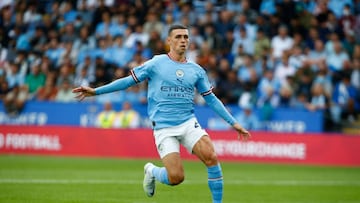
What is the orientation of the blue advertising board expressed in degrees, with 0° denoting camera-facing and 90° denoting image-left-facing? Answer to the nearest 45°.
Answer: approximately 0°

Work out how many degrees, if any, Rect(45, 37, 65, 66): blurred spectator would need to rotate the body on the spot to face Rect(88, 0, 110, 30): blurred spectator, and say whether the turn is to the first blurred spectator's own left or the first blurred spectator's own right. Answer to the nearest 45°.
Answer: approximately 90° to the first blurred spectator's own left

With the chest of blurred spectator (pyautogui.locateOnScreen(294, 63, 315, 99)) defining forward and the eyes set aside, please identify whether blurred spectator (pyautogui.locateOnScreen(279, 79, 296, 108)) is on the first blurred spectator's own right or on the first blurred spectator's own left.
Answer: on the first blurred spectator's own right

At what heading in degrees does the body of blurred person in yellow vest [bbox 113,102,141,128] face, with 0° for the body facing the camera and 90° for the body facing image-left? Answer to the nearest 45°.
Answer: approximately 0°

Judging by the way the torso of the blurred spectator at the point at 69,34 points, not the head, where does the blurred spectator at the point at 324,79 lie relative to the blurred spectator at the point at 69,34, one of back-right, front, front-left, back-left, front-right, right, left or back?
front-left
